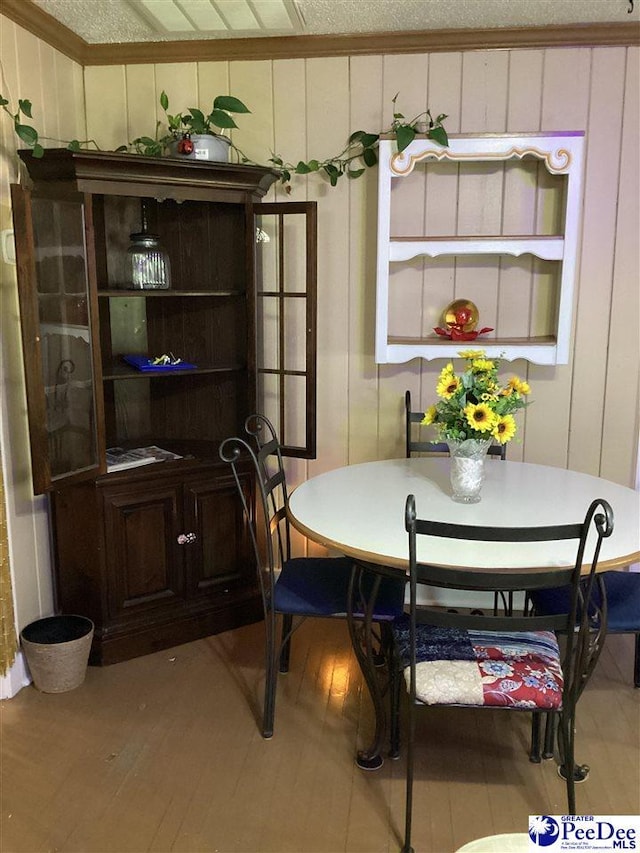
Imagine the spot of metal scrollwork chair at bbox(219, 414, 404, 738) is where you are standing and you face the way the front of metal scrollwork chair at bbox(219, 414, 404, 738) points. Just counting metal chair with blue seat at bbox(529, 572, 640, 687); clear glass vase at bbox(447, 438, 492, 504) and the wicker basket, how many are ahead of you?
2

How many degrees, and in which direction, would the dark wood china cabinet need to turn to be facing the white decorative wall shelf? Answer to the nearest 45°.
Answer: approximately 45° to its left

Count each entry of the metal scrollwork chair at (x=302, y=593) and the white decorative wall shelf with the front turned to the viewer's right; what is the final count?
1

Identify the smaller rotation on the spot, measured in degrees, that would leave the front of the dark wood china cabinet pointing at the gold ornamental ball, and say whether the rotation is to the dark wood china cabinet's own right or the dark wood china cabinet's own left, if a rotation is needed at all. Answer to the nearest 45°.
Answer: approximately 45° to the dark wood china cabinet's own left

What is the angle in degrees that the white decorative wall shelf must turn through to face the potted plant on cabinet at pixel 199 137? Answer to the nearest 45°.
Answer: approximately 90° to its right

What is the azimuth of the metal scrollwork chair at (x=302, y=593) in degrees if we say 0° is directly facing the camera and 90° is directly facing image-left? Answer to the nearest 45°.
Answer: approximately 270°

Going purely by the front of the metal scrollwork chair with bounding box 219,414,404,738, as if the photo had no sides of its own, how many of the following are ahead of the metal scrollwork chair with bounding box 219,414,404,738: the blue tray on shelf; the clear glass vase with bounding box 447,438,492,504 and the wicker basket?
1

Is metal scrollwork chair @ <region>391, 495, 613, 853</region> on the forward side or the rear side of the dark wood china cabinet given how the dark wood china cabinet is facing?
on the forward side

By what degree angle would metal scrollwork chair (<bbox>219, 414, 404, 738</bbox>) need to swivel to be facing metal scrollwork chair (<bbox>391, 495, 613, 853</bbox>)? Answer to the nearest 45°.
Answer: approximately 45° to its right

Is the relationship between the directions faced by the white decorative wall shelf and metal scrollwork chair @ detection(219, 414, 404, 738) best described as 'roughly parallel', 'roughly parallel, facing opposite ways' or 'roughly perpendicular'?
roughly perpendicular

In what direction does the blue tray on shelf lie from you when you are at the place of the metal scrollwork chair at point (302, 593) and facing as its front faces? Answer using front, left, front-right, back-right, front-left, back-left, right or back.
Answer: back-left
